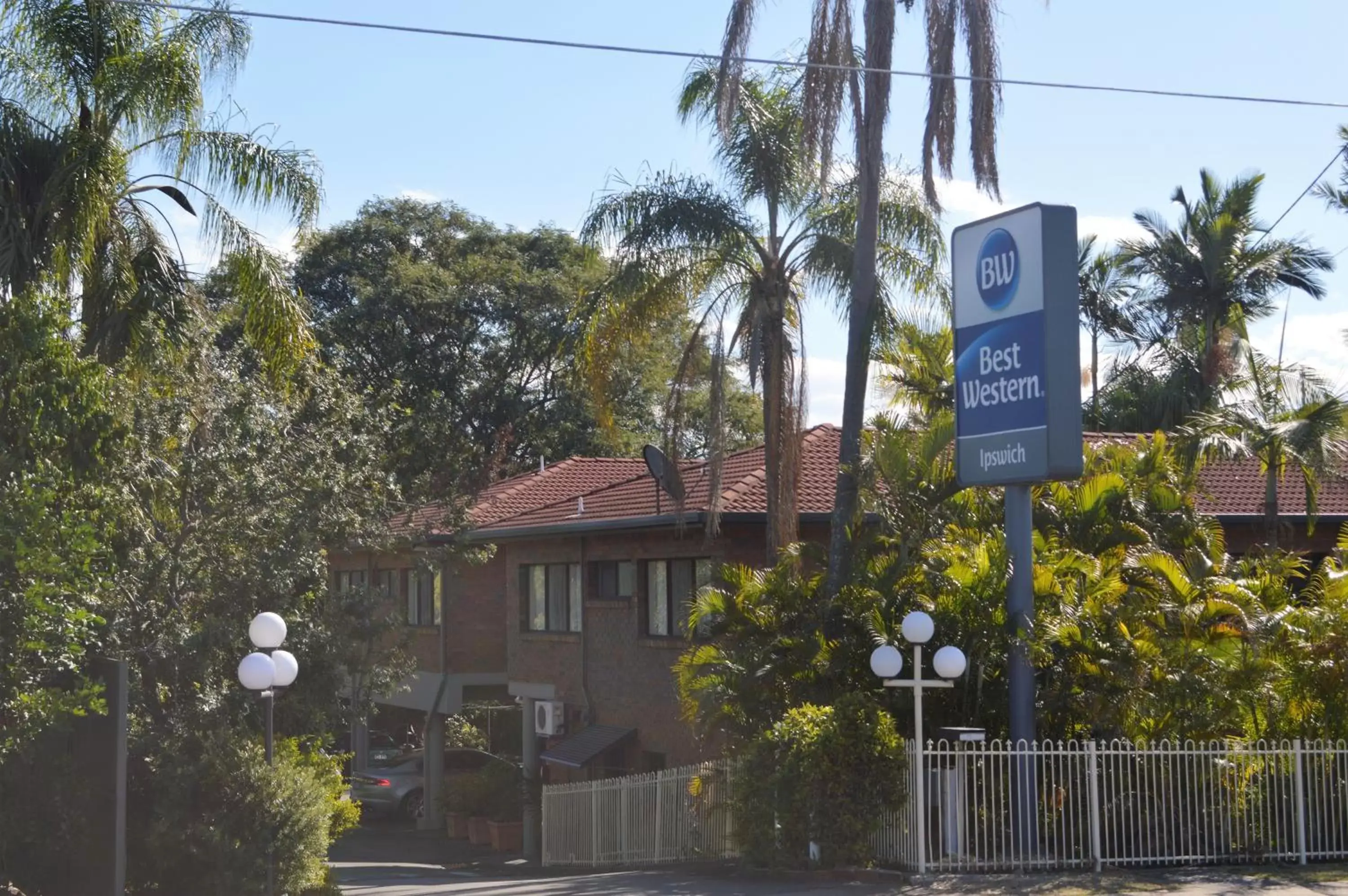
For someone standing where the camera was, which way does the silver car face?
facing away from the viewer and to the right of the viewer

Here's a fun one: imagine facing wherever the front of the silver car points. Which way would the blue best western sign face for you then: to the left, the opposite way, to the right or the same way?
the opposite way

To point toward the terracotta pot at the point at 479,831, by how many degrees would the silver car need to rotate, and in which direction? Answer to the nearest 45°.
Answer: approximately 135° to its right

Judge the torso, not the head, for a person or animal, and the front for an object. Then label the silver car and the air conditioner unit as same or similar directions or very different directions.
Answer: very different directions

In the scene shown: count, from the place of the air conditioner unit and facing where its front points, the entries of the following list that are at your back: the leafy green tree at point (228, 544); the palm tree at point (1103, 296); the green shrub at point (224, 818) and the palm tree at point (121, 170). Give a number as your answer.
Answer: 1

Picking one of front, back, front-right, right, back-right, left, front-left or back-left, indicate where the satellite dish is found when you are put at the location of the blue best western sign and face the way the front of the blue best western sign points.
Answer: right

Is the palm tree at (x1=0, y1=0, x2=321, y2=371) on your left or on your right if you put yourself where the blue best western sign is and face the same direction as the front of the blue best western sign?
on your right
